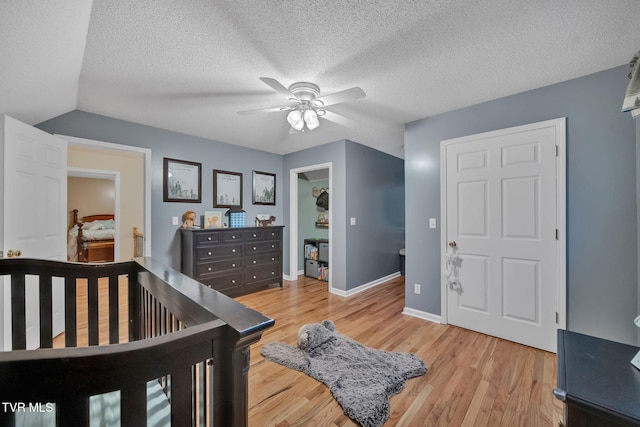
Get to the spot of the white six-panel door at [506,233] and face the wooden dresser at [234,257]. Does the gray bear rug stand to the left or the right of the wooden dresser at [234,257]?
left

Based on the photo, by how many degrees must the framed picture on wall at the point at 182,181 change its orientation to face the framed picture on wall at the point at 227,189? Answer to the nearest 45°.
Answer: approximately 45° to its left

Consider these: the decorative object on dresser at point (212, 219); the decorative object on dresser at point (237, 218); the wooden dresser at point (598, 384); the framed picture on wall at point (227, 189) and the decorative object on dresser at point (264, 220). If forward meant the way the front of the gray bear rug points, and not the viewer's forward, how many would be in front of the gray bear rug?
4

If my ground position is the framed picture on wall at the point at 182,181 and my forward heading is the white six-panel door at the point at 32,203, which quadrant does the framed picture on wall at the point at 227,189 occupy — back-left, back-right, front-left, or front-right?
back-left
